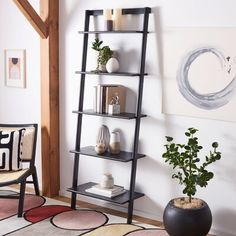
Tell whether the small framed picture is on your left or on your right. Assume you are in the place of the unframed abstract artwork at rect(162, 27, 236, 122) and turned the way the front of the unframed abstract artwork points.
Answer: on your right

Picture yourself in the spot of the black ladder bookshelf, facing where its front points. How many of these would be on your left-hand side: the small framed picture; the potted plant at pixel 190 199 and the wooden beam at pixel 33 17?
1

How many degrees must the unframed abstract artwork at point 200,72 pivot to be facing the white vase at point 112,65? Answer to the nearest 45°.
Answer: approximately 45° to its right

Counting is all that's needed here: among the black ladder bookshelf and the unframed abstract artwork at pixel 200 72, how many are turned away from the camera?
0

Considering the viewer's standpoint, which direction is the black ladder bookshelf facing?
facing the viewer and to the left of the viewer

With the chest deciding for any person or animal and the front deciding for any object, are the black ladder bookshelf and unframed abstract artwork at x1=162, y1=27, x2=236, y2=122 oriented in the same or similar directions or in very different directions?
same or similar directions

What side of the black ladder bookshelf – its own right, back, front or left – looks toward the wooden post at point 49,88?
right
